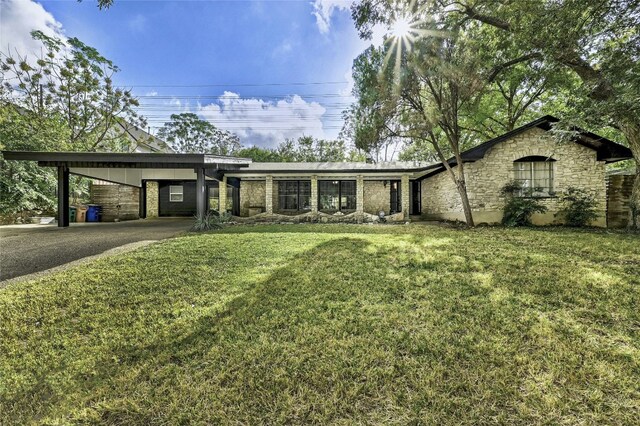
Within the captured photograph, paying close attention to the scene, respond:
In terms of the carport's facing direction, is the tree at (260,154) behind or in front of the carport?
behind

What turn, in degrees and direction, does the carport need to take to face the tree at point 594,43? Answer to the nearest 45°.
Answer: approximately 45° to its left

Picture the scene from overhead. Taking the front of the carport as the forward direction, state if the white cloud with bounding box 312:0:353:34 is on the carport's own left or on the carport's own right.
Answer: on the carport's own left

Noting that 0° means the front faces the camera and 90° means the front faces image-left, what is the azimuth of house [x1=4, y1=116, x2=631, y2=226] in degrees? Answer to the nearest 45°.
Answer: approximately 0°
